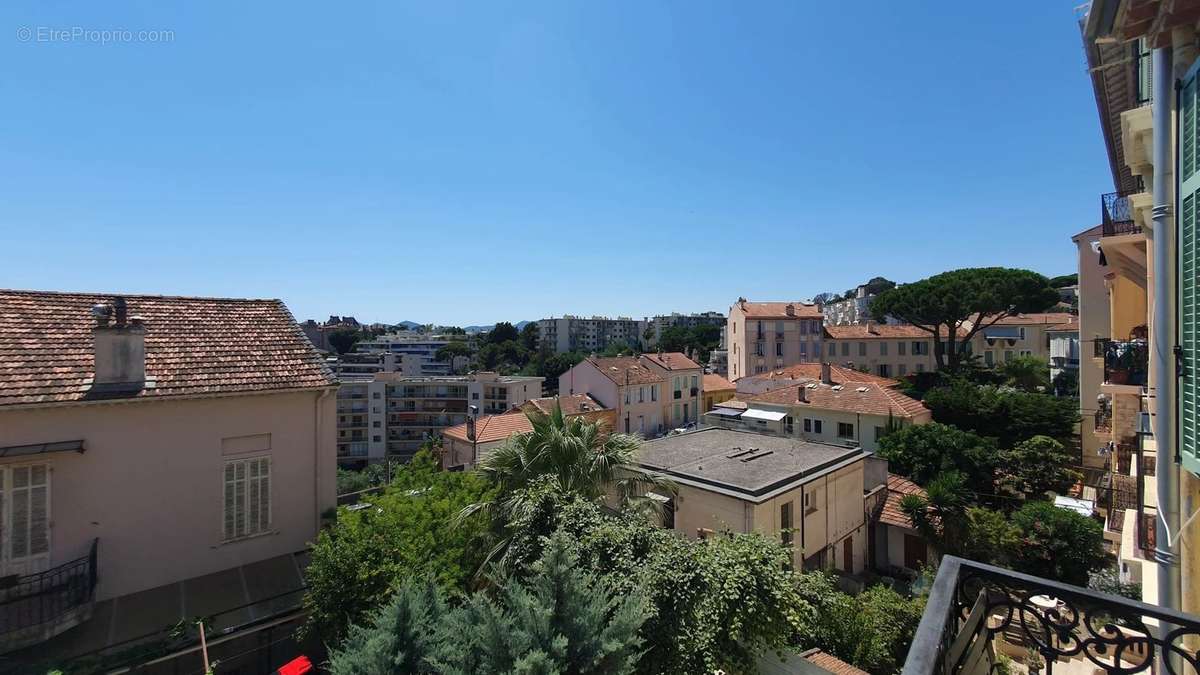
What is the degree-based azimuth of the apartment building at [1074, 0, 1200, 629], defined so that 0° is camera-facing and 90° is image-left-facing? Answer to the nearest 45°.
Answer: approximately 90°

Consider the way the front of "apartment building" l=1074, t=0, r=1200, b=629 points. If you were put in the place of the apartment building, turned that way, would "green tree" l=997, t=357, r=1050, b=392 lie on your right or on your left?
on your right

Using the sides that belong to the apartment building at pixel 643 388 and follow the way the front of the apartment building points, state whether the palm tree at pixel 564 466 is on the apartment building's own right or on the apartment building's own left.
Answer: on the apartment building's own right

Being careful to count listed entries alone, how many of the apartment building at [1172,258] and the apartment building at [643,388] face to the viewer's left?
1

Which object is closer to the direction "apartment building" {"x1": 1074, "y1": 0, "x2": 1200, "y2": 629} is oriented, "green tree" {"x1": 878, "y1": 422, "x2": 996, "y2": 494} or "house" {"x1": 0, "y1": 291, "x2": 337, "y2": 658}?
the house

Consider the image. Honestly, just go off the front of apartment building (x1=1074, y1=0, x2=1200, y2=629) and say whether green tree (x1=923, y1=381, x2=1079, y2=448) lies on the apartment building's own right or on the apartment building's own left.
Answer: on the apartment building's own right

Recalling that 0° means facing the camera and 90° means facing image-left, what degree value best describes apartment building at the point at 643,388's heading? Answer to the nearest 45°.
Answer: approximately 315°

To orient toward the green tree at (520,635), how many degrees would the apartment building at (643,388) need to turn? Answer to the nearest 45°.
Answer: approximately 45° to its right

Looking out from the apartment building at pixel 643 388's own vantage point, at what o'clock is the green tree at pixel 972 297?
The green tree is roughly at 10 o'clock from the apartment building.

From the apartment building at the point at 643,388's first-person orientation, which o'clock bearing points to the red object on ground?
The red object on ground is roughly at 2 o'clock from the apartment building.

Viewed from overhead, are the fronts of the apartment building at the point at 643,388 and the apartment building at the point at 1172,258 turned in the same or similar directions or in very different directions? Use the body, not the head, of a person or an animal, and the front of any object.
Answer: very different directions
